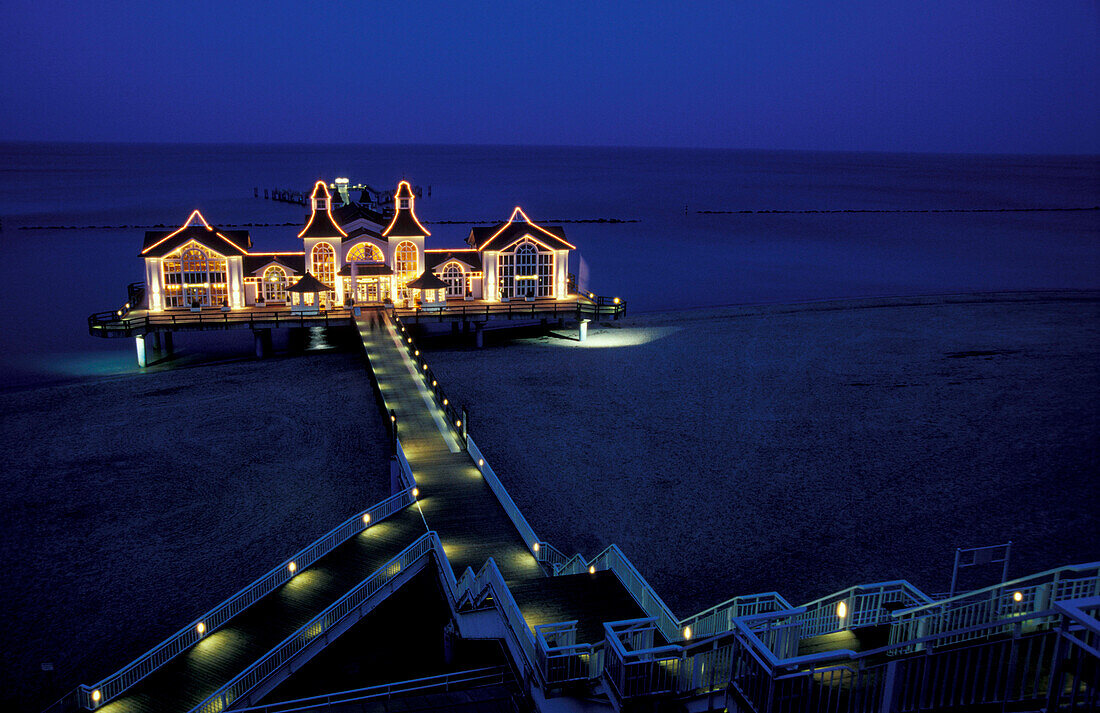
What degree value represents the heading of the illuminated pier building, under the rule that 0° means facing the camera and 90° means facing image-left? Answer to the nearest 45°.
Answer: approximately 0°
